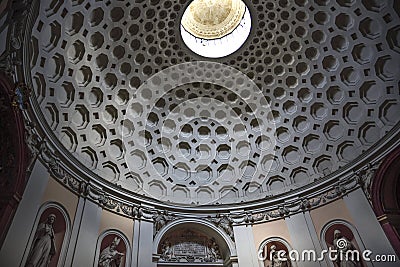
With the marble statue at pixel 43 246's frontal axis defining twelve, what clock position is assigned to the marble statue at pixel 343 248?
the marble statue at pixel 343 248 is roughly at 11 o'clock from the marble statue at pixel 43 246.

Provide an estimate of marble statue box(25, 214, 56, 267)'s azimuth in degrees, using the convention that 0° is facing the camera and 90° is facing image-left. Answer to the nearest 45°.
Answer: approximately 315°

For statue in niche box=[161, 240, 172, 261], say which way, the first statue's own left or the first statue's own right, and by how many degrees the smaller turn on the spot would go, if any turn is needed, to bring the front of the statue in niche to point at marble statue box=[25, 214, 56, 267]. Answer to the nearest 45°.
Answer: approximately 45° to the first statue's own right

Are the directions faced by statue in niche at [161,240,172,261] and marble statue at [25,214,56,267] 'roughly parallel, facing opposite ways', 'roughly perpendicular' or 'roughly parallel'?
roughly perpendicular

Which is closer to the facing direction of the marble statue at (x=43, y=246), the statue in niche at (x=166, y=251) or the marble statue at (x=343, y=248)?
the marble statue

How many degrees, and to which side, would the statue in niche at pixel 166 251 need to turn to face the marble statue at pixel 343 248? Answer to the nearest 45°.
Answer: approximately 90° to its left

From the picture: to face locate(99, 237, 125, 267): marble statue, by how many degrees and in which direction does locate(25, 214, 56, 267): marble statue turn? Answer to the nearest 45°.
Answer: approximately 90° to its left

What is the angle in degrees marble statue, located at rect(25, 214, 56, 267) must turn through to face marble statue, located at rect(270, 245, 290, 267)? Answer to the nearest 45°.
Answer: approximately 45° to its left

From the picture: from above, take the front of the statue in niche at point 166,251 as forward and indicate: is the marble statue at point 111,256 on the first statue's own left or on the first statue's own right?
on the first statue's own right

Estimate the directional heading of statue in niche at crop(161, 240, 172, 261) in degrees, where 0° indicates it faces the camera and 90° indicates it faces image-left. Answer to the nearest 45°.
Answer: approximately 0°
